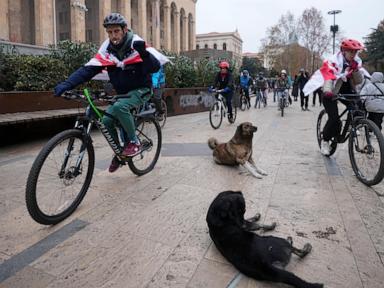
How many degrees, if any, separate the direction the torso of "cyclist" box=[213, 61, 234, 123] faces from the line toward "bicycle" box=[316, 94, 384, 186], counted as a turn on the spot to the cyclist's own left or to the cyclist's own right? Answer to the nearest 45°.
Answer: approximately 45° to the cyclist's own left

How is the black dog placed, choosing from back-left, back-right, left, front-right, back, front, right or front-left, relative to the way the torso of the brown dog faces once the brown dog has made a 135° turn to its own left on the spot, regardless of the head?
back

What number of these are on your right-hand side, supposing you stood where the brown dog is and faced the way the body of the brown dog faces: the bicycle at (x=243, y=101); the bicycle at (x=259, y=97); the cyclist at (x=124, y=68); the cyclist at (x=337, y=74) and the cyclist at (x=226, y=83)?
1

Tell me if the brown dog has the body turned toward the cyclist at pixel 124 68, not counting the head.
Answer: no

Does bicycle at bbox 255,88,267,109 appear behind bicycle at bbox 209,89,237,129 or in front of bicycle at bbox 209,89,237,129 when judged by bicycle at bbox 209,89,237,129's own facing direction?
behind

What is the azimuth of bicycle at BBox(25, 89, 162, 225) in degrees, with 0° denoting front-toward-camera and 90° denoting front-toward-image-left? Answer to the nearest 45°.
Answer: approximately 45°

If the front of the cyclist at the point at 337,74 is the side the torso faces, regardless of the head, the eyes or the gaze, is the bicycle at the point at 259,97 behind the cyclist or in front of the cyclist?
behind

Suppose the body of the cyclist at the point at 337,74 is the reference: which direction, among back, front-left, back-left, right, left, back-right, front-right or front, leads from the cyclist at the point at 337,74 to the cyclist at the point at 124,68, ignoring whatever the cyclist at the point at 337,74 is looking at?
right

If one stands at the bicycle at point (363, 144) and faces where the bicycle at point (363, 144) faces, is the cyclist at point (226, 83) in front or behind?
behind

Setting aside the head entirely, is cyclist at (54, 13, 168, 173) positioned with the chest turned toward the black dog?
no

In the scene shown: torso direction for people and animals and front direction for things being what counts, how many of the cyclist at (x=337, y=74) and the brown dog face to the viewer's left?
0

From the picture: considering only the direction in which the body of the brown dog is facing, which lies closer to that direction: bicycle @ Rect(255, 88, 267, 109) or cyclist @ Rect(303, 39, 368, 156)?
the cyclist

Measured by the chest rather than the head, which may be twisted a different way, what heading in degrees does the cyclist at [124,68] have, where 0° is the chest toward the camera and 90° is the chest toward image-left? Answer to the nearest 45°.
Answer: approximately 45°

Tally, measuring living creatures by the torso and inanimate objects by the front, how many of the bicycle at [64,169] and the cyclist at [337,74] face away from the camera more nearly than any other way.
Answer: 0

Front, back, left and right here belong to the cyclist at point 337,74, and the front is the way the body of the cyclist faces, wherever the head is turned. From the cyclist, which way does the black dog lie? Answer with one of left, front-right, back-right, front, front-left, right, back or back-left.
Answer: front-right

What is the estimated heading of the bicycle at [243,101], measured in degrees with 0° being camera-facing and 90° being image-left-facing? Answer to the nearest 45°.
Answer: approximately 45°

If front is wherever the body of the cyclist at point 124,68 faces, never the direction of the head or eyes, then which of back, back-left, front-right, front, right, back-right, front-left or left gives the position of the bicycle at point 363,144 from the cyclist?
back-left
